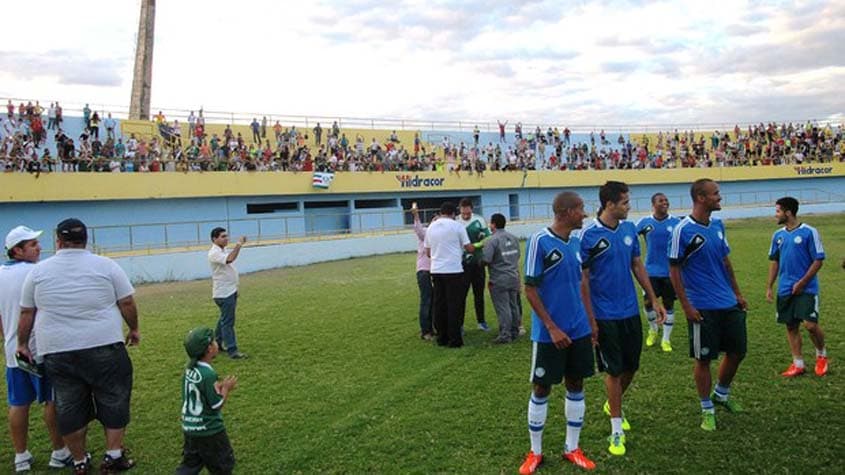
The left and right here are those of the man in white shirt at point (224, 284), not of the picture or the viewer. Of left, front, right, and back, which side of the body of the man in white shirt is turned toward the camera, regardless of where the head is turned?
right

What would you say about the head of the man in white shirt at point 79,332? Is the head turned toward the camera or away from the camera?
away from the camera

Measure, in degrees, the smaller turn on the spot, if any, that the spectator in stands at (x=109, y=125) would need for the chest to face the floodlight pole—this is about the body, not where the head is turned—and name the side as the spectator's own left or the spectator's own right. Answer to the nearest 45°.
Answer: approximately 135° to the spectator's own left

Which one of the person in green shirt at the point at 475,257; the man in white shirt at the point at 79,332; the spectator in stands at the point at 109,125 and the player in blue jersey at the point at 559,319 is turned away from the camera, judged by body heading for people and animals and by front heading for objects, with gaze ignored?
the man in white shirt

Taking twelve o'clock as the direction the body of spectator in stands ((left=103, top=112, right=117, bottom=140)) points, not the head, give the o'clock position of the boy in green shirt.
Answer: The boy in green shirt is roughly at 12 o'clock from the spectator in stands.

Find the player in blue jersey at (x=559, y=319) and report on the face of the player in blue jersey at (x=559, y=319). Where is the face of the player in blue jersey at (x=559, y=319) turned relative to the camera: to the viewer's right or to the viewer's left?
to the viewer's right

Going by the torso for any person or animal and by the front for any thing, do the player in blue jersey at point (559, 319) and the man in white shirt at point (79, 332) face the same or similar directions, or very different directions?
very different directions

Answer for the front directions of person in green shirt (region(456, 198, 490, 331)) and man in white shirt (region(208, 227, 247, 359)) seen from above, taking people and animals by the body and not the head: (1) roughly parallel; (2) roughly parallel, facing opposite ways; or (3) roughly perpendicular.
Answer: roughly perpendicular

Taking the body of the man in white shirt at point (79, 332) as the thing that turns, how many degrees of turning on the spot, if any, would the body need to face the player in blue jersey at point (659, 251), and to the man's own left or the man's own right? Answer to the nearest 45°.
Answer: approximately 90° to the man's own right
